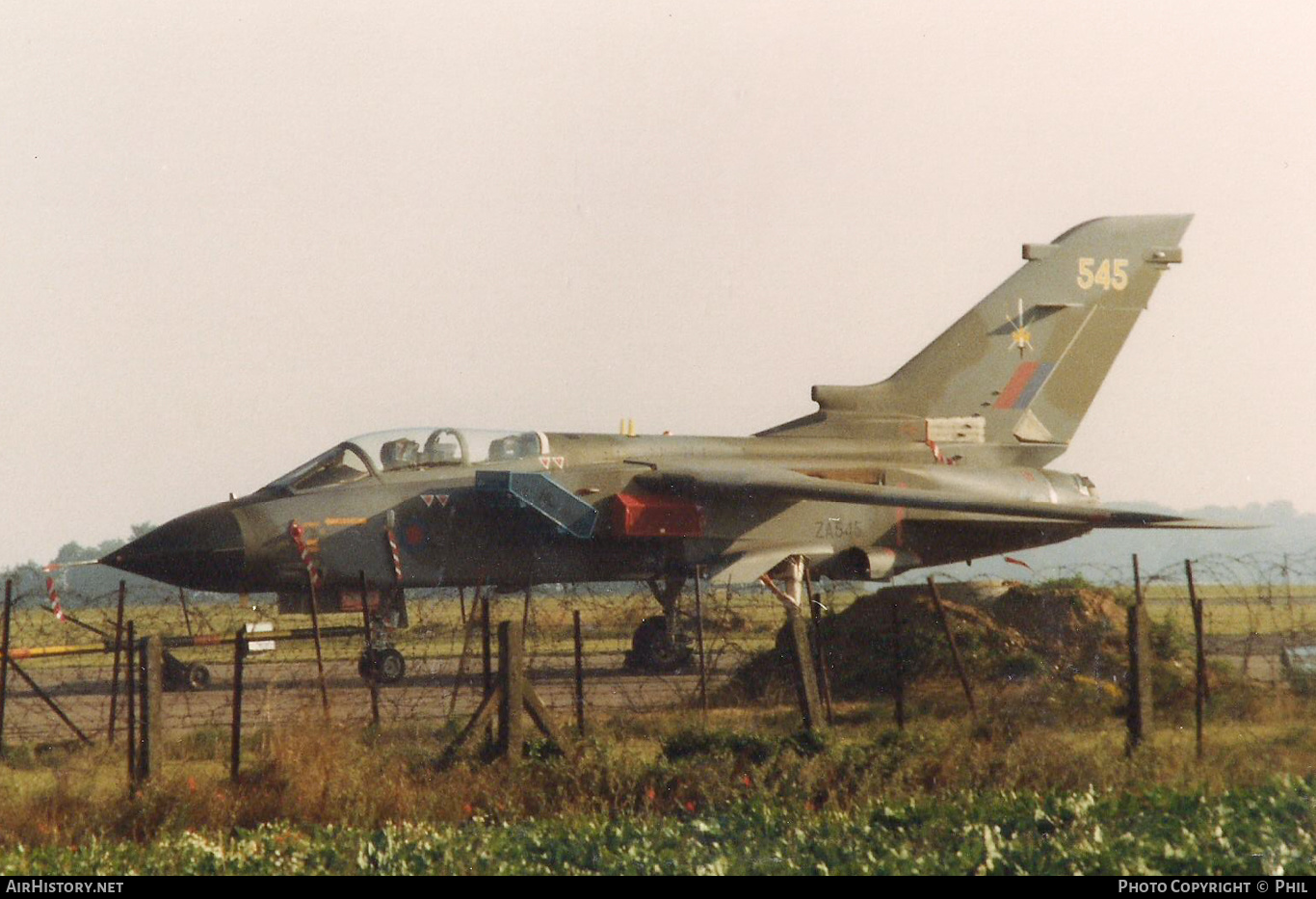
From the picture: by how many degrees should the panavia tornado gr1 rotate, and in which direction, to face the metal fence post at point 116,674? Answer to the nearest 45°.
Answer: approximately 45° to its left

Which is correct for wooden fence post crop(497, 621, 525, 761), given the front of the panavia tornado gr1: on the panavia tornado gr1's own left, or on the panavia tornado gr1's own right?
on the panavia tornado gr1's own left

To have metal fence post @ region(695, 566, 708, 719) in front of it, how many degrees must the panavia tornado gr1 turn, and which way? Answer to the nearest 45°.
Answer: approximately 90° to its left

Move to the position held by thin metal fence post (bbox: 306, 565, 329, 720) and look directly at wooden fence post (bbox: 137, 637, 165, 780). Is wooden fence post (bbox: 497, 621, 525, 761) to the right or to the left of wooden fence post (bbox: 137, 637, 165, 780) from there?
left

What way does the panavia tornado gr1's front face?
to the viewer's left

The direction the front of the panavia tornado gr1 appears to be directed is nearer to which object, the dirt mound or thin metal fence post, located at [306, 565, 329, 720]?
the thin metal fence post

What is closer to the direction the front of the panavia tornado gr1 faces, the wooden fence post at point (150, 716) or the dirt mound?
the wooden fence post

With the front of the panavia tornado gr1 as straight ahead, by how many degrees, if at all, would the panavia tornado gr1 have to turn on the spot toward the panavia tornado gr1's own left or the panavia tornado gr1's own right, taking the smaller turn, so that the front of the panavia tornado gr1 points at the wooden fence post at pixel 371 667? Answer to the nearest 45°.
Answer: approximately 45° to the panavia tornado gr1's own left

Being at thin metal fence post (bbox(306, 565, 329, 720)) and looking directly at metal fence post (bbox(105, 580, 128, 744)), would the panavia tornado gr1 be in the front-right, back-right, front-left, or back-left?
back-right

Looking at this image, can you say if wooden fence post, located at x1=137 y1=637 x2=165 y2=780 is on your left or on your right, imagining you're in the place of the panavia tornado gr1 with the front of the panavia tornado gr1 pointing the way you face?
on your left
